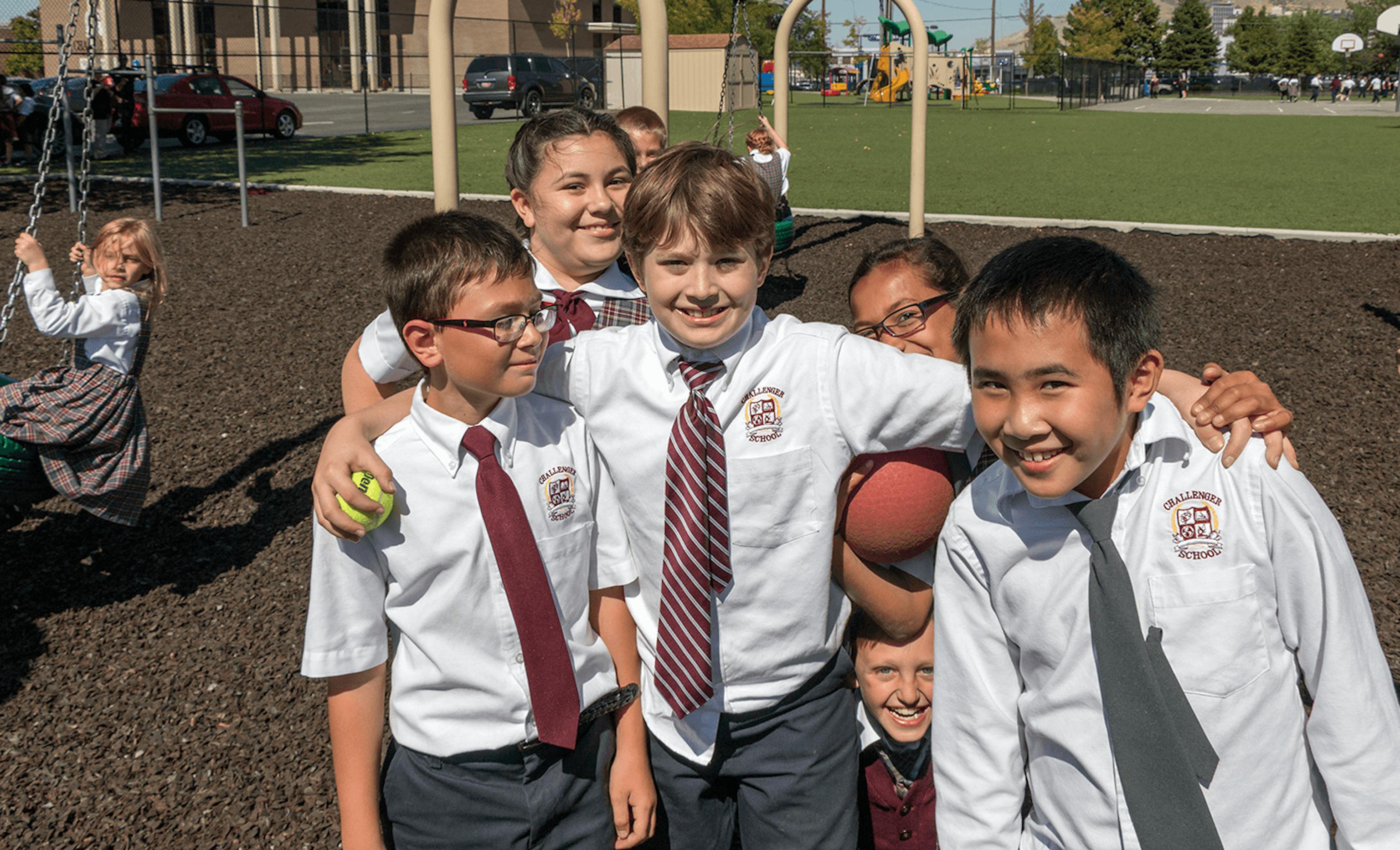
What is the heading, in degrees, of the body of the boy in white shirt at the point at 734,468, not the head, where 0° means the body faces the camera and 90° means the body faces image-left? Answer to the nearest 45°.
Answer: approximately 0°

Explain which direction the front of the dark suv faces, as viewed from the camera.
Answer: facing away from the viewer and to the right of the viewer

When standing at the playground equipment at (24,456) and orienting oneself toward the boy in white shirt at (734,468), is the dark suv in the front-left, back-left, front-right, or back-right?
back-left

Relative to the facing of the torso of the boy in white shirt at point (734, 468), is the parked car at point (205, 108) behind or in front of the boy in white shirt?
behind

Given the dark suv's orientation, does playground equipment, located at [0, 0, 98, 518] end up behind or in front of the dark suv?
behind

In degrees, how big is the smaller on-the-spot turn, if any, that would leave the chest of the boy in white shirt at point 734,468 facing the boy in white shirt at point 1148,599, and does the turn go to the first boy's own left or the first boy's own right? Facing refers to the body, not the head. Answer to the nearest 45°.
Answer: approximately 45° to the first boy's own left

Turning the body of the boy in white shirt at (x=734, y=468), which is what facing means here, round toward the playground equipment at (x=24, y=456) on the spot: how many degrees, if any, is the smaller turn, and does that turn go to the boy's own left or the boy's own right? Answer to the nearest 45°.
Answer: approximately 135° to the boy's own right

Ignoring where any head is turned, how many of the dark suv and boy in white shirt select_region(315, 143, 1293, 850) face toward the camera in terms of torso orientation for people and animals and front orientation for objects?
1

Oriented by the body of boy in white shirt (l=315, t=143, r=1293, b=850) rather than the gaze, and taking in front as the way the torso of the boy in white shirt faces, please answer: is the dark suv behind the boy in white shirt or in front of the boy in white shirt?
behind

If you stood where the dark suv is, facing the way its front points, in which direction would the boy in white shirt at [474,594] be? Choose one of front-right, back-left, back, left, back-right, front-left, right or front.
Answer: back-right

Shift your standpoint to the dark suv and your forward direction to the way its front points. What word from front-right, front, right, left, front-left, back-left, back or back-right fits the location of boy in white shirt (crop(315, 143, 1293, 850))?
back-right
